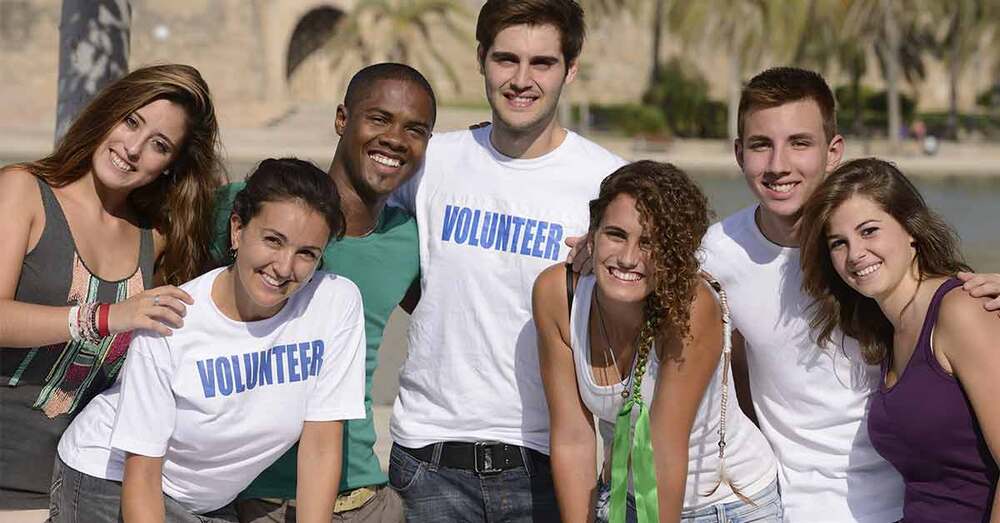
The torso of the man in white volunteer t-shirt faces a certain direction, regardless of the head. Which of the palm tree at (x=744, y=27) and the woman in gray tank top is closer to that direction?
the woman in gray tank top

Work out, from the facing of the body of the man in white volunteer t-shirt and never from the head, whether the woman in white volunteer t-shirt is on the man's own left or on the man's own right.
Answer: on the man's own right

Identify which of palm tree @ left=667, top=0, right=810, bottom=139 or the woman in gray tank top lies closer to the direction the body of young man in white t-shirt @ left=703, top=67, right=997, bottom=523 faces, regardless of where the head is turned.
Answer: the woman in gray tank top

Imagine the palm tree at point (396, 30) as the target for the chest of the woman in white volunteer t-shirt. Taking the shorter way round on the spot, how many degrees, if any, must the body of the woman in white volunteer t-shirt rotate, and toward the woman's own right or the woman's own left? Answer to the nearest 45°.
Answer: approximately 135° to the woman's own left

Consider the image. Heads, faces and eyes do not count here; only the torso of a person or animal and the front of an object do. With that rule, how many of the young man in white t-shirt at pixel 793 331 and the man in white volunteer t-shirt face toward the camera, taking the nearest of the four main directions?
2

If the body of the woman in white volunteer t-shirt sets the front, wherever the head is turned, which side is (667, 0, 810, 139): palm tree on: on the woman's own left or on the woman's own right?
on the woman's own left
